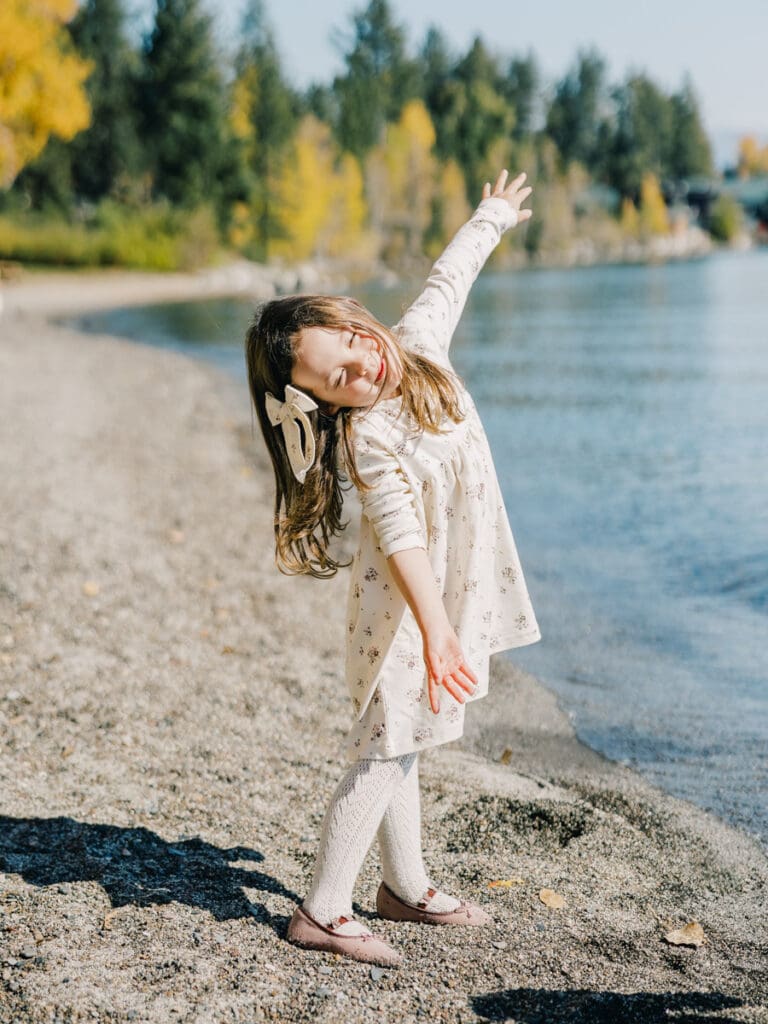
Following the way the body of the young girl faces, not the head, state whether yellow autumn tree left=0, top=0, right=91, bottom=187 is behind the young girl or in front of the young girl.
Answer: behind
